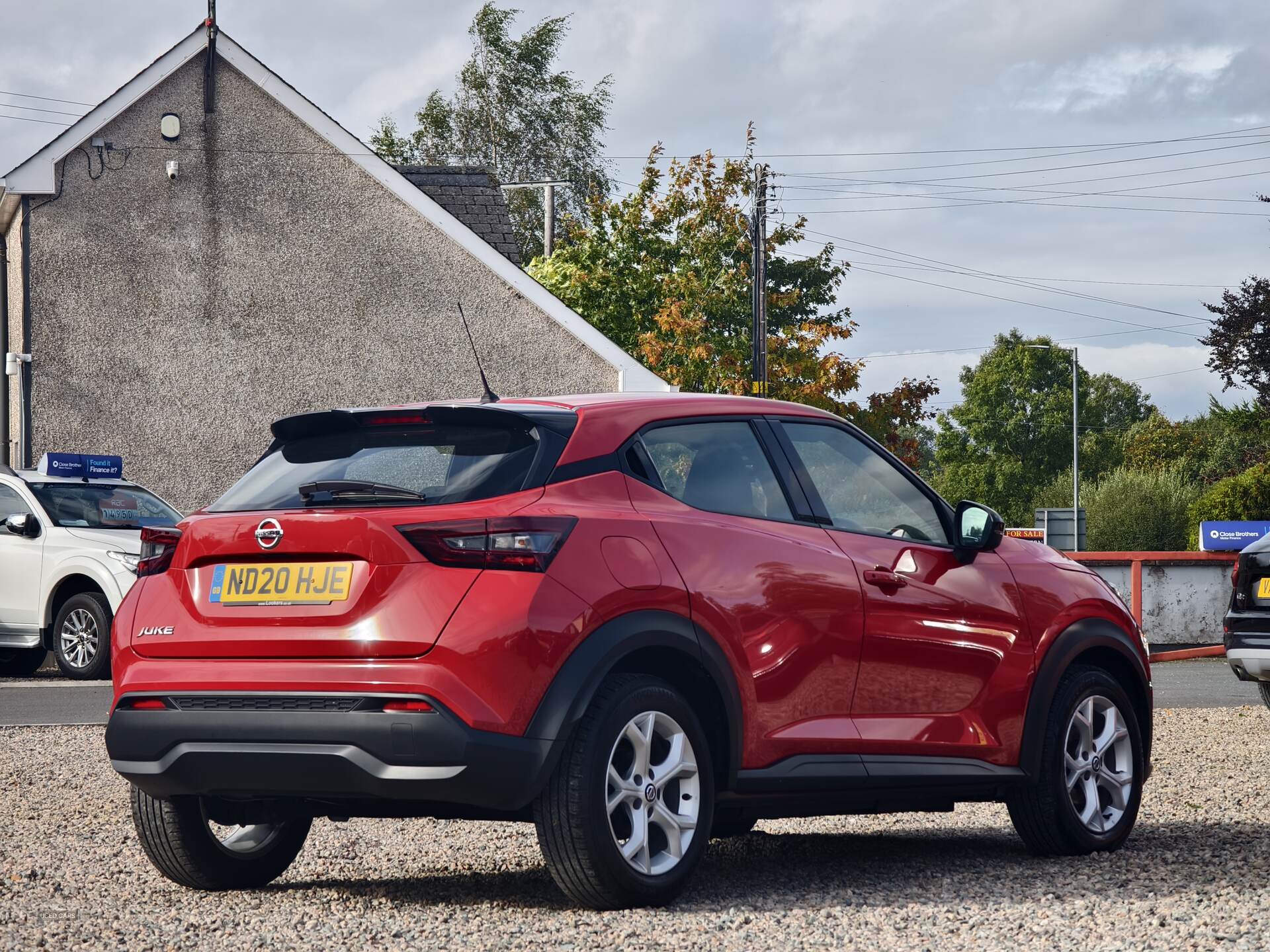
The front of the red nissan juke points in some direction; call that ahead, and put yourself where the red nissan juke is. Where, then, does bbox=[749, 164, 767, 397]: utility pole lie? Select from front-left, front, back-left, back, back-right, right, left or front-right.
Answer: front-left

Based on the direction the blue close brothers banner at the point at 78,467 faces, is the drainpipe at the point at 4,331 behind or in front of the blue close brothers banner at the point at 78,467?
behind

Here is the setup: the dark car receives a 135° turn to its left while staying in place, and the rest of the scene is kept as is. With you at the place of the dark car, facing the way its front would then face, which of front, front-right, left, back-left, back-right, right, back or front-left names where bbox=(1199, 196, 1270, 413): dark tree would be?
right

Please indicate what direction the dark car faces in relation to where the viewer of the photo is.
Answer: facing away from the viewer and to the right of the viewer

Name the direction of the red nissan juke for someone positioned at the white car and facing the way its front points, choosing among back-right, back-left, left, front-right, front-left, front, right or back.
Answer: front-right

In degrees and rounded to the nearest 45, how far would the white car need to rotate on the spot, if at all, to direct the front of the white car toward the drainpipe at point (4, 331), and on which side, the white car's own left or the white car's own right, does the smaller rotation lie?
approximately 135° to the white car's own left

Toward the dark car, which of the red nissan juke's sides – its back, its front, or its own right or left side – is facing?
front

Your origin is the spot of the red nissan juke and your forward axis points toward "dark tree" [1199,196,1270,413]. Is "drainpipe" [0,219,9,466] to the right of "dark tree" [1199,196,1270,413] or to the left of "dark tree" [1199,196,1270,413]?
left

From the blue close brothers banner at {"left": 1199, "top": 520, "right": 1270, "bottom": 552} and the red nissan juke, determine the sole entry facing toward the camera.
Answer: the blue close brothers banner

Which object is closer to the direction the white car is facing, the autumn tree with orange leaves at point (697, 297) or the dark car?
the dark car

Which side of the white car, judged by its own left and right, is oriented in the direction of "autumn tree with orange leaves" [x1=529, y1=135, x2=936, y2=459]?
left

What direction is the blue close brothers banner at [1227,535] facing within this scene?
toward the camera

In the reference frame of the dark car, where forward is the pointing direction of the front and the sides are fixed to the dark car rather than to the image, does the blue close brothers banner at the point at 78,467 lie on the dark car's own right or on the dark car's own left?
on the dark car's own left

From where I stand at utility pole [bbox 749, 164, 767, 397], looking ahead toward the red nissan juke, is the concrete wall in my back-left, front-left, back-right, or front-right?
front-left

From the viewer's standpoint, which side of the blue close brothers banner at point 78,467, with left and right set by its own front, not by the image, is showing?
front
